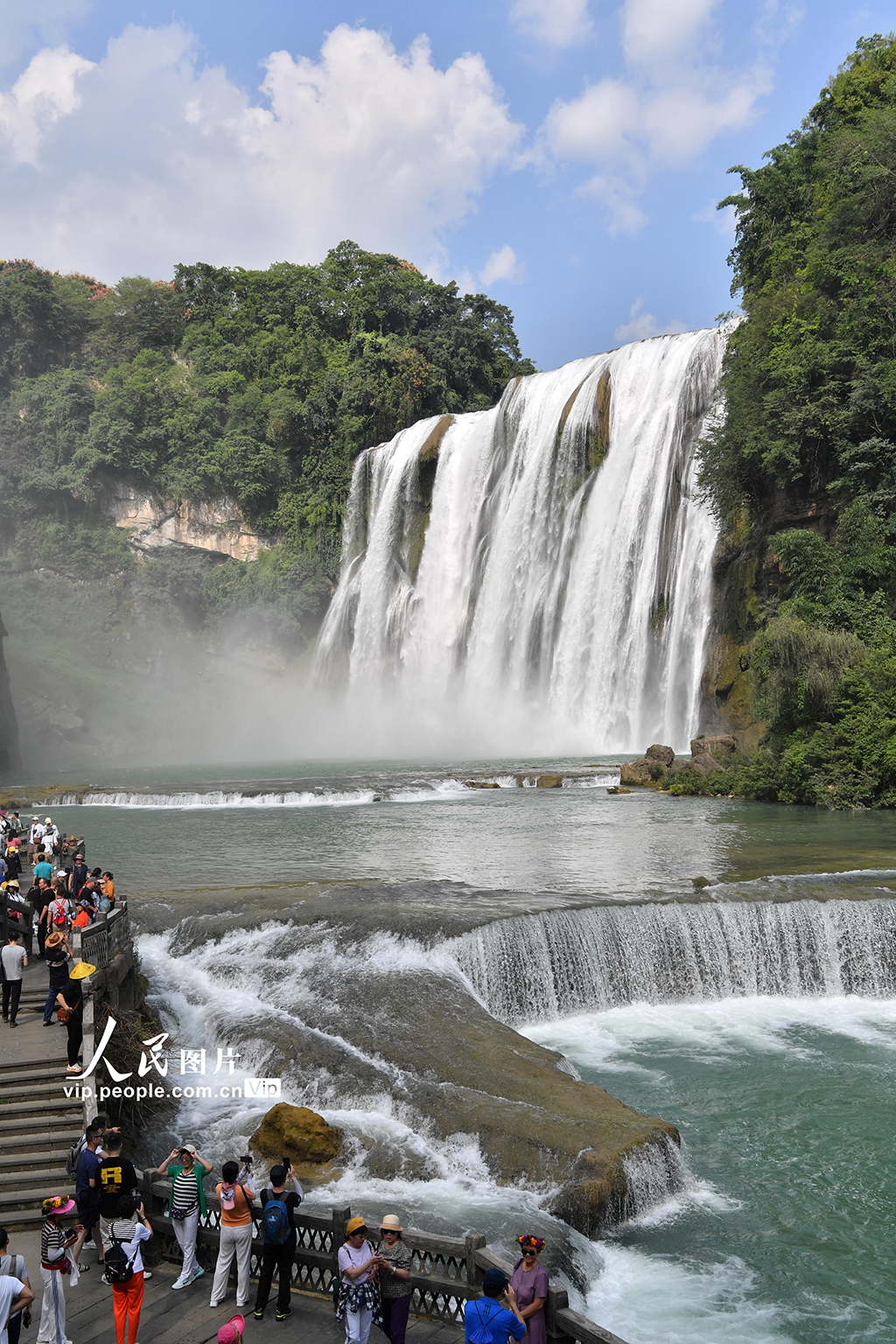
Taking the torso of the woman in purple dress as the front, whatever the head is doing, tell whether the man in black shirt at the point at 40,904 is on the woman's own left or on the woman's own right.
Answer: on the woman's own right

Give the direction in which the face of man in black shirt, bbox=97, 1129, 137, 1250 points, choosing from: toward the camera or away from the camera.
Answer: away from the camera

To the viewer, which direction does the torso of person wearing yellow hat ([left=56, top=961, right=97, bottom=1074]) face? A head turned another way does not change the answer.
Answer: to the viewer's right

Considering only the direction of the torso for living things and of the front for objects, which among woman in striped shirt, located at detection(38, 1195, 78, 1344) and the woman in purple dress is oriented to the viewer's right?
the woman in striped shirt

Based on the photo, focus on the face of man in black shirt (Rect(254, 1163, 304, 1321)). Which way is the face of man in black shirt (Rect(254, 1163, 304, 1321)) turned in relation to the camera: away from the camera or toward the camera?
away from the camera

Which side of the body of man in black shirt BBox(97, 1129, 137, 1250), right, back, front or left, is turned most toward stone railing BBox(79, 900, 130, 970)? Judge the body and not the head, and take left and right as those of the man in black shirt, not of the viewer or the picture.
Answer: front

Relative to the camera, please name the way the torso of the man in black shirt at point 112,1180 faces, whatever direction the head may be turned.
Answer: away from the camera

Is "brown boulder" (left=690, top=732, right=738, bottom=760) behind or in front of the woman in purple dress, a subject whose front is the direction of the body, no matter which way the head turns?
behind
